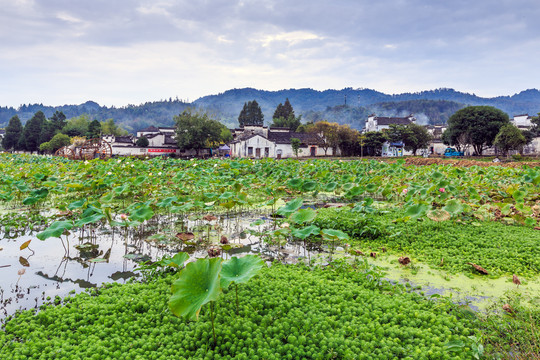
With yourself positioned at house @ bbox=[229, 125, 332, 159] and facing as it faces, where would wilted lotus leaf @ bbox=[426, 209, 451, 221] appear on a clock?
The wilted lotus leaf is roughly at 12 o'clock from the house.

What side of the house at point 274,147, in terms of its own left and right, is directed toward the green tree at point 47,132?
right

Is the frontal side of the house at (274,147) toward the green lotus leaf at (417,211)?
yes

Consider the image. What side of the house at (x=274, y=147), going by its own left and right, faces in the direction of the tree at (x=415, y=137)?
left

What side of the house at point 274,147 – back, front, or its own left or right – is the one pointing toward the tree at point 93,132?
right

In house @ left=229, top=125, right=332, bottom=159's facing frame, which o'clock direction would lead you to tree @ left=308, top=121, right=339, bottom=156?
The tree is roughly at 10 o'clock from the house.

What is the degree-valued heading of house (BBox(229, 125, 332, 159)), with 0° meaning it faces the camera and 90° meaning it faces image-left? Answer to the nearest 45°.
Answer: approximately 0°

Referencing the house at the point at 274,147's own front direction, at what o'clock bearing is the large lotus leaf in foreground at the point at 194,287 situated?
The large lotus leaf in foreground is roughly at 12 o'clock from the house.

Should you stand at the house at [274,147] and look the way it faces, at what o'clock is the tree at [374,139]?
The tree is roughly at 10 o'clock from the house.

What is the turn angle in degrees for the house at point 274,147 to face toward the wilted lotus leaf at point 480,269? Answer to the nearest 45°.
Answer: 0° — it already faces it

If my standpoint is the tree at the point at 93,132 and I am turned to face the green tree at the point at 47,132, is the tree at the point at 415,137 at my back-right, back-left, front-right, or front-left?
back-left
